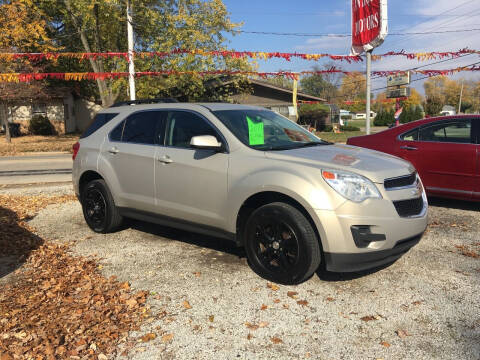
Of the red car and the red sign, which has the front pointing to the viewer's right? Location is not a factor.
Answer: the red car

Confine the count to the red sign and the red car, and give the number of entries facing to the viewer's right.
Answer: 1

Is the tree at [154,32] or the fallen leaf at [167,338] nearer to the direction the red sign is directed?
the fallen leaf

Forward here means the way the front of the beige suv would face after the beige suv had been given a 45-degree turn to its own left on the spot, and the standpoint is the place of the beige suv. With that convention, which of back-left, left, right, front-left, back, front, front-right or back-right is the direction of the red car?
front-left

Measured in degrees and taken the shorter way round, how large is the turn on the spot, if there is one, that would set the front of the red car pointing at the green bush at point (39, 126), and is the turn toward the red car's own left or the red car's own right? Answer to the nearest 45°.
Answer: approximately 135° to the red car's own left

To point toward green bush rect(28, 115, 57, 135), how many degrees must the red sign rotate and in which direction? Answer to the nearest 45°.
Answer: approximately 90° to its right

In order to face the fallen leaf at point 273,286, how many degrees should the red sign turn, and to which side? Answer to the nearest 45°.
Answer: approximately 45° to its left

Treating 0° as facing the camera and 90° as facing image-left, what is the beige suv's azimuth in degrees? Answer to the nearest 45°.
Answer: approximately 315°

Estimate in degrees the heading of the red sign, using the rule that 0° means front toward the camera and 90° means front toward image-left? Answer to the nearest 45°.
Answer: approximately 45°

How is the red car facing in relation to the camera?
to the viewer's right

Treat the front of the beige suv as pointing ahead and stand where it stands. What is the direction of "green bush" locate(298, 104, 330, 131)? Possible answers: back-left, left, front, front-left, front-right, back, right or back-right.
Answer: back-left

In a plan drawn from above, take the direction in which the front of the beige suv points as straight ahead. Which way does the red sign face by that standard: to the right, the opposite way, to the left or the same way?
to the right
